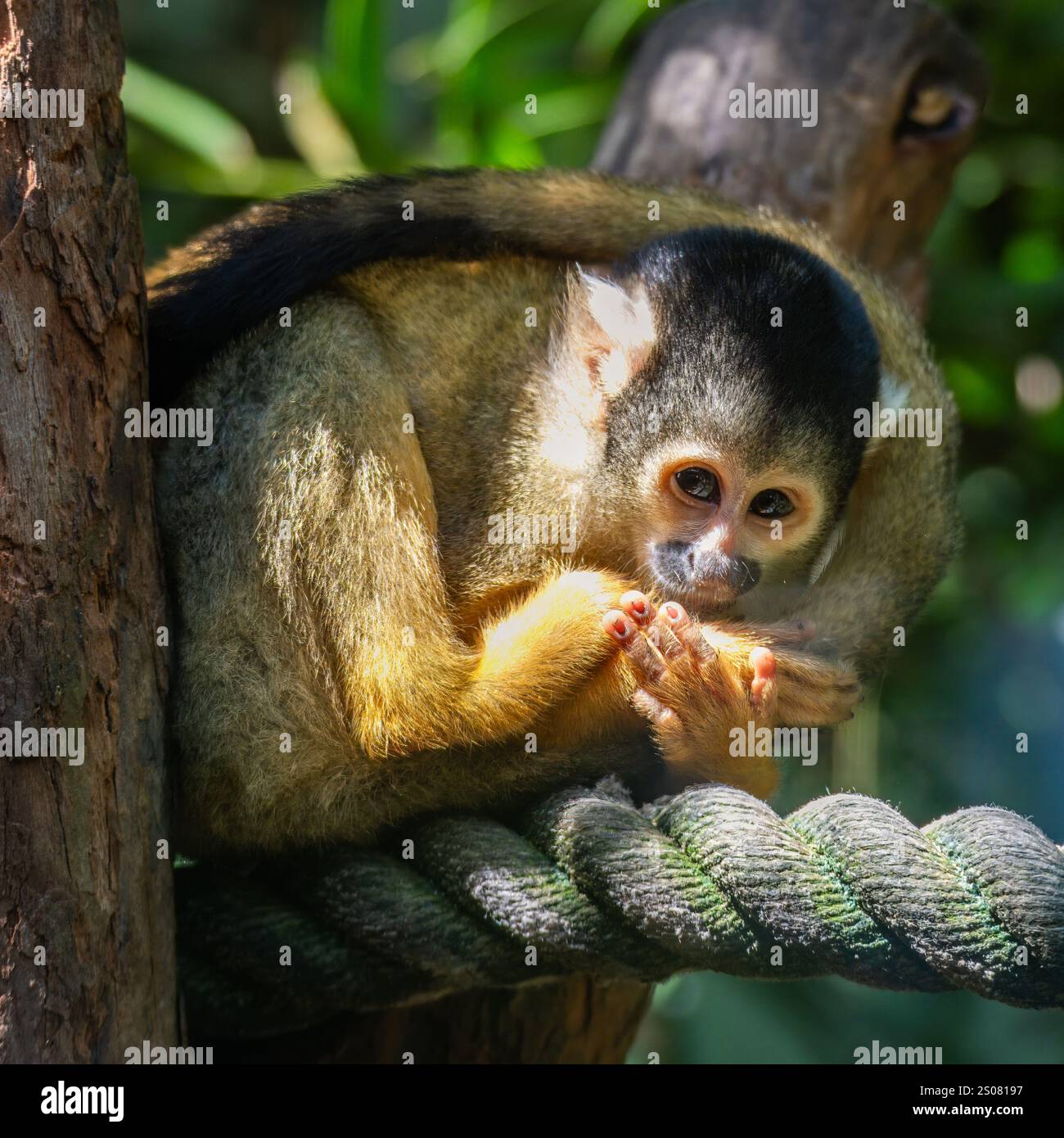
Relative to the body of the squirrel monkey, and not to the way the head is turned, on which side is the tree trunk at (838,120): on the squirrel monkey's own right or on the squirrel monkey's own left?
on the squirrel monkey's own left

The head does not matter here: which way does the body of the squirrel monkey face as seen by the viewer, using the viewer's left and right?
facing the viewer and to the right of the viewer

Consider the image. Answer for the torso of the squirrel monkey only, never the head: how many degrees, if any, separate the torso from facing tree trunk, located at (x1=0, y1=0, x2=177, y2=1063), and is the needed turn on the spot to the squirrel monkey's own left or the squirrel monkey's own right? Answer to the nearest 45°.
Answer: approximately 90° to the squirrel monkey's own right
